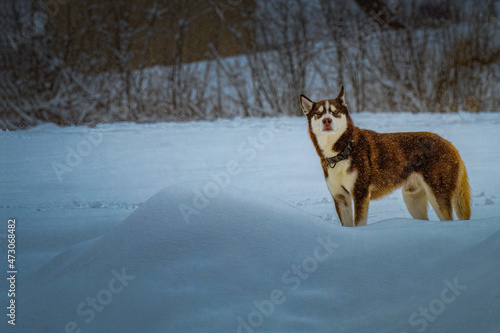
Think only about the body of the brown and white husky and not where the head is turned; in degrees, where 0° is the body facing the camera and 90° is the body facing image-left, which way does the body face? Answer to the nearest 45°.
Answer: approximately 45°
